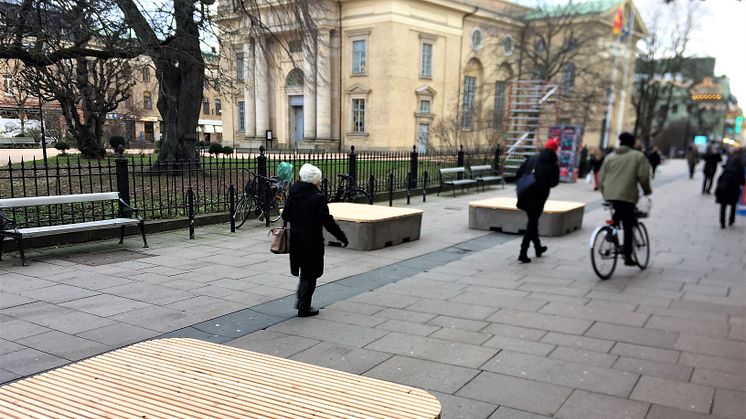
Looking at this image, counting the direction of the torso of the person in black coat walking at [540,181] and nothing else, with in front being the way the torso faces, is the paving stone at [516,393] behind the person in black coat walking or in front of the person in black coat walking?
behind

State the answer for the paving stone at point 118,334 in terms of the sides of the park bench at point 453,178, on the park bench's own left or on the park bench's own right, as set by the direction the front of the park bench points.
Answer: on the park bench's own right

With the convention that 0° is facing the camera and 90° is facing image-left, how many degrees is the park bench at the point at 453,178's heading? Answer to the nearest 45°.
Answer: approximately 315°

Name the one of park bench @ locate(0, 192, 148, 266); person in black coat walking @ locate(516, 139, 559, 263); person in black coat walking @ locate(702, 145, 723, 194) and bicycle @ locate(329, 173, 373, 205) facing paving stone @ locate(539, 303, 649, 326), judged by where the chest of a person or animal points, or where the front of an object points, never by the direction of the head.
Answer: the park bench

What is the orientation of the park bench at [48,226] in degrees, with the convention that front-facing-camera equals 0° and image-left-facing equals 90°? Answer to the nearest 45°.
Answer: approximately 315°

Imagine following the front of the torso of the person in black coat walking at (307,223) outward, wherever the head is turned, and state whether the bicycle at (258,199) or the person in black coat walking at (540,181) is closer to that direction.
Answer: the person in black coat walking
